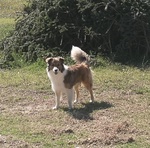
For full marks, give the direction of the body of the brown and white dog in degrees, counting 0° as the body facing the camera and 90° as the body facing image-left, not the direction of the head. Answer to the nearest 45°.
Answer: approximately 45°
